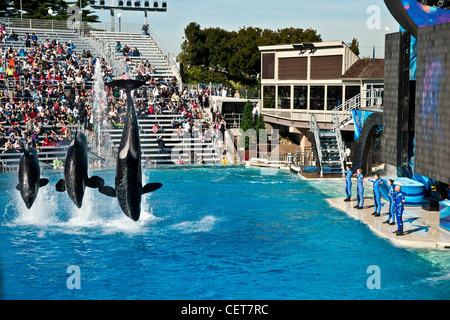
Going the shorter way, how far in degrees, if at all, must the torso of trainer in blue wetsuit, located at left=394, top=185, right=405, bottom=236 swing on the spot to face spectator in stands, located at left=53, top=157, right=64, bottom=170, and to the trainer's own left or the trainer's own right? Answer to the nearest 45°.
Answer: approximately 45° to the trainer's own right

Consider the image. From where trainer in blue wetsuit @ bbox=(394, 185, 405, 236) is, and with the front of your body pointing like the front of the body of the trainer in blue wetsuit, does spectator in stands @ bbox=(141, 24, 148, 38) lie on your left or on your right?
on your right

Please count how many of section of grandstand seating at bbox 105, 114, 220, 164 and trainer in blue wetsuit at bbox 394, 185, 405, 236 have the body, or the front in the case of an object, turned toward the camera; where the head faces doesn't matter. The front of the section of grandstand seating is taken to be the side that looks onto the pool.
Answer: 1

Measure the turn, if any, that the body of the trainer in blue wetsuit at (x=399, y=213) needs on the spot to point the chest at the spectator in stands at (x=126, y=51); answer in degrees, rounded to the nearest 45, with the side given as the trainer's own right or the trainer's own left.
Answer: approximately 45° to the trainer's own right

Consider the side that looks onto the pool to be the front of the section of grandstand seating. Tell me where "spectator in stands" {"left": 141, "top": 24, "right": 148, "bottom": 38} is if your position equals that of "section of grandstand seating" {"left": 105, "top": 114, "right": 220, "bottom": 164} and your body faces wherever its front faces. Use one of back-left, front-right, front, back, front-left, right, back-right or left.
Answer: back

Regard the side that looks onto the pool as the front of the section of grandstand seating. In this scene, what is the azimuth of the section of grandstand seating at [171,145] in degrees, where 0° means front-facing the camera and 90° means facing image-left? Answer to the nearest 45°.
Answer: approximately 0°

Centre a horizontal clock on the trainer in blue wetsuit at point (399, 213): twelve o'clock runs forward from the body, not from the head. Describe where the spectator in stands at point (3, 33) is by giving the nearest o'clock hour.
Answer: The spectator in stands is roughly at 1 o'clock from the trainer in blue wetsuit.

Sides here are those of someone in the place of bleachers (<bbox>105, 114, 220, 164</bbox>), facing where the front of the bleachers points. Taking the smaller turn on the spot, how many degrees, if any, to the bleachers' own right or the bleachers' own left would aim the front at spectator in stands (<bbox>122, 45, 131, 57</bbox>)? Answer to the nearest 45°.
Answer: approximately 180°

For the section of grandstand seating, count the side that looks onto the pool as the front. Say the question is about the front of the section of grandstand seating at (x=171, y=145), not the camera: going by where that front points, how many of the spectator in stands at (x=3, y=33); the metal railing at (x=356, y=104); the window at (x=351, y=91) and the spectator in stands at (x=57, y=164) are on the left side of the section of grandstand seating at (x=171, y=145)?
2

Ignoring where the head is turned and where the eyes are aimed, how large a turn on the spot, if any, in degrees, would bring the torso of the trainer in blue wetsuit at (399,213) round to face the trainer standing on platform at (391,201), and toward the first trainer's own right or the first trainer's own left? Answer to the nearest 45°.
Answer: approximately 90° to the first trainer's own right

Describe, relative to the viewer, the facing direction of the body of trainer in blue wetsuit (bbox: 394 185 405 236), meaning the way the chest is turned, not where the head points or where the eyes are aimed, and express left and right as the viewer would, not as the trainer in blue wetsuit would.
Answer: facing to the left of the viewer

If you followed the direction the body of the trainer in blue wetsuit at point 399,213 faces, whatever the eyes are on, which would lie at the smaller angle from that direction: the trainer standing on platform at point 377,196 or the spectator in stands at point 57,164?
the spectator in stands
